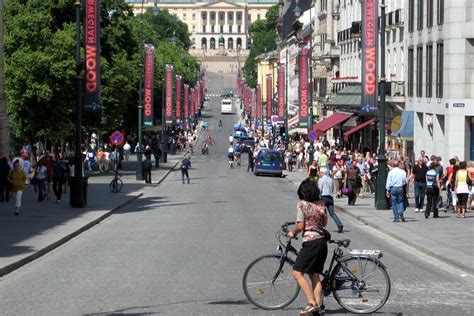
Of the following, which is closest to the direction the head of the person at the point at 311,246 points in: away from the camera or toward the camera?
away from the camera

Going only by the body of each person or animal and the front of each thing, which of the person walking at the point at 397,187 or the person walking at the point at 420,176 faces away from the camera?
the person walking at the point at 397,187

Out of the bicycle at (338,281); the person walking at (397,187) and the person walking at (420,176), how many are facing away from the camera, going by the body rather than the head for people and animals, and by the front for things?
1

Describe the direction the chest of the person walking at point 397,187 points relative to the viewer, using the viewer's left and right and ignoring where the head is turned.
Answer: facing away from the viewer

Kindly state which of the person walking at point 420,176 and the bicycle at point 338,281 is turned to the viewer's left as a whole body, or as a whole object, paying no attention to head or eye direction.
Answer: the bicycle

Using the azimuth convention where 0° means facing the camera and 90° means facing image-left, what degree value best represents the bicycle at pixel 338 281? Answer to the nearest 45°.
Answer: approximately 90°

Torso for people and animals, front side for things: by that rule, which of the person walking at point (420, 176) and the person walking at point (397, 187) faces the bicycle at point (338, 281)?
the person walking at point (420, 176)

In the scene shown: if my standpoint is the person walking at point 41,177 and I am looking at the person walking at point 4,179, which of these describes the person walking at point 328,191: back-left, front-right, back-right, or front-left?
back-left

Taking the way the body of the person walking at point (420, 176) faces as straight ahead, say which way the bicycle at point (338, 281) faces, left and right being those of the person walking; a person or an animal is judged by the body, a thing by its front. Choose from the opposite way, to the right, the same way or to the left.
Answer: to the right
